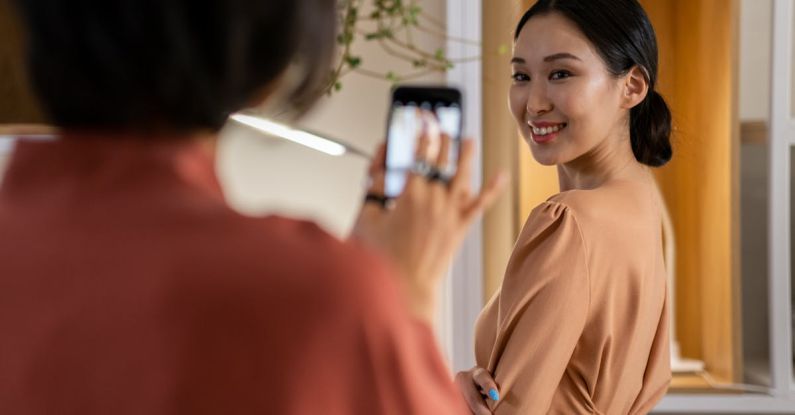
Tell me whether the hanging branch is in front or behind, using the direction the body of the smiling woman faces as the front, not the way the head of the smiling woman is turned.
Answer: in front

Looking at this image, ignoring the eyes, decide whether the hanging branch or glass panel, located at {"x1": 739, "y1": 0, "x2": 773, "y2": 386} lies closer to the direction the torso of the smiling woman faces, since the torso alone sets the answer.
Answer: the hanging branch

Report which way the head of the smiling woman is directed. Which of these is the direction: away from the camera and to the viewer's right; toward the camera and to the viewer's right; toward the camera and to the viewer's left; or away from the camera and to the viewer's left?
toward the camera and to the viewer's left

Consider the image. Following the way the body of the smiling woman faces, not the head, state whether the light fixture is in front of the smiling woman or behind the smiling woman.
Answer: in front

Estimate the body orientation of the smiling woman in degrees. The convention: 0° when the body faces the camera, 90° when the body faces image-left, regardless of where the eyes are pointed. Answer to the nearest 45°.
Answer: approximately 135°

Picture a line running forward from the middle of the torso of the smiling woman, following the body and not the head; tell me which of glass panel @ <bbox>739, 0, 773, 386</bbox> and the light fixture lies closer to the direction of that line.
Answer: the light fixture

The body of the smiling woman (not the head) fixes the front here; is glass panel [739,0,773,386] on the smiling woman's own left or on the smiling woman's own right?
on the smiling woman's own right
